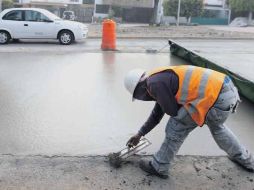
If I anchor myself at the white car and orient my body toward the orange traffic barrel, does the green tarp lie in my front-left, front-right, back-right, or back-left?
front-right

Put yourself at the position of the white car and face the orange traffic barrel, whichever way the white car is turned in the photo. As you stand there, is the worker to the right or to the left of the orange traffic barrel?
right

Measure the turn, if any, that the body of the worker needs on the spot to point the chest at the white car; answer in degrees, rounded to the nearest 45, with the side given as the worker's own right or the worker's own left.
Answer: approximately 45° to the worker's own right

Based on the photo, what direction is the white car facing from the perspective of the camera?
to the viewer's right

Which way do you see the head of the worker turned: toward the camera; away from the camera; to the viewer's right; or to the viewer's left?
to the viewer's left

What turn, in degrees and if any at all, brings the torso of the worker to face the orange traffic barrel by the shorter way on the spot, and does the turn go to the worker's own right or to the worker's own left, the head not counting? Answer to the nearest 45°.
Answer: approximately 90° to the worker's own right

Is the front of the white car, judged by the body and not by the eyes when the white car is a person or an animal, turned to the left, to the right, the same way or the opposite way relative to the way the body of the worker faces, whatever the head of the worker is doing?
the opposite way

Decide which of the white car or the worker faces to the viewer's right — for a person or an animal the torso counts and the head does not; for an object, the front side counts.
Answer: the white car

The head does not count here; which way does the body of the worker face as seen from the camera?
to the viewer's left

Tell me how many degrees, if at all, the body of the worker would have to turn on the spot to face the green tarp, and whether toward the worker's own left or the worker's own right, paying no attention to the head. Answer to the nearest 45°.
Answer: approximately 90° to the worker's own right

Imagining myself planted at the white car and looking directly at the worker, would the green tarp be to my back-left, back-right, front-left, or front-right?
front-left
